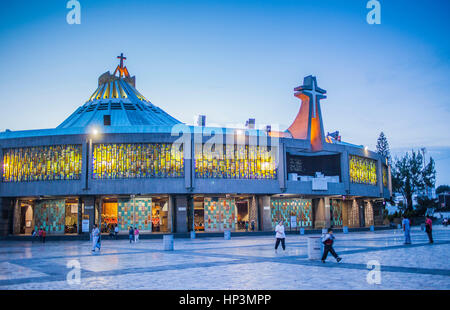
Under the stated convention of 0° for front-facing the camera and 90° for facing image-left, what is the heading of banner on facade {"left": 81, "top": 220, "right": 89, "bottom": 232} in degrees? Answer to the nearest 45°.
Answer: approximately 0°

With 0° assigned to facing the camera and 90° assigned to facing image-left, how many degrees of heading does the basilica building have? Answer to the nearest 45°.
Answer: approximately 315°
